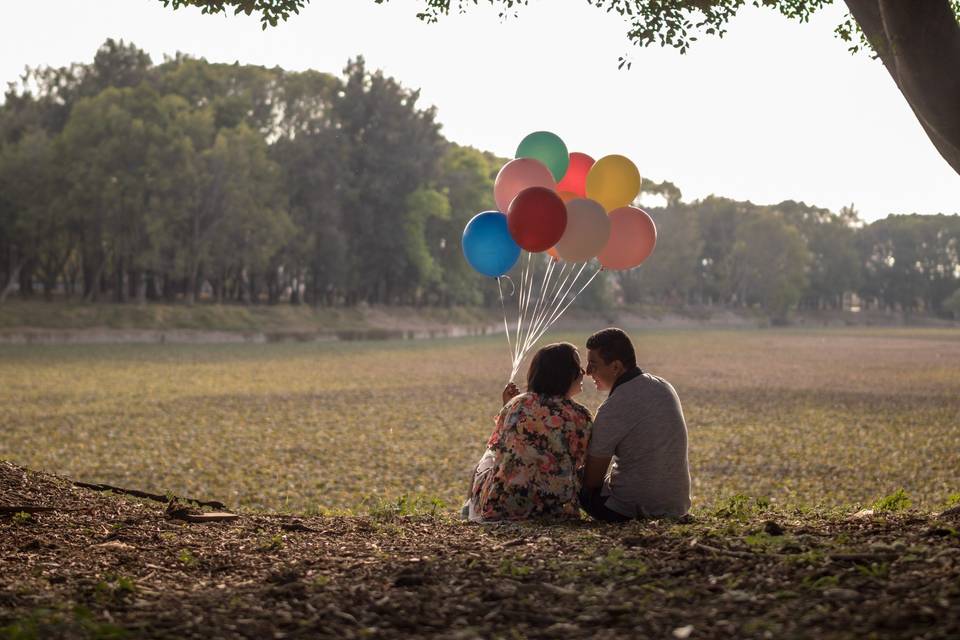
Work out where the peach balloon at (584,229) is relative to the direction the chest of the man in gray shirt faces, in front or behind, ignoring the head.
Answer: in front

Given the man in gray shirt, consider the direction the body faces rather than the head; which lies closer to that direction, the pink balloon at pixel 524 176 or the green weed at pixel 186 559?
the pink balloon

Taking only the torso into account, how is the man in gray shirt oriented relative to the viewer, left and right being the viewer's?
facing away from the viewer and to the left of the viewer

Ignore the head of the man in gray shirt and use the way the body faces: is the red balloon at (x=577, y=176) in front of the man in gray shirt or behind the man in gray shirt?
in front

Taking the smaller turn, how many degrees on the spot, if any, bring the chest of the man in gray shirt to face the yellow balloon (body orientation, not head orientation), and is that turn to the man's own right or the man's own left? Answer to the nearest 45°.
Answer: approximately 45° to the man's own right

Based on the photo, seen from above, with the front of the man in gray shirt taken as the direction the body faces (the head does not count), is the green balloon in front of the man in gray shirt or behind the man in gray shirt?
in front

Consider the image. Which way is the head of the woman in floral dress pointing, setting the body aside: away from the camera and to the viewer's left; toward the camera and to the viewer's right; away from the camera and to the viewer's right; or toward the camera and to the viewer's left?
away from the camera and to the viewer's right

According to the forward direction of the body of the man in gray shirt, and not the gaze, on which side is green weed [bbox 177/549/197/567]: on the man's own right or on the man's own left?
on the man's own left

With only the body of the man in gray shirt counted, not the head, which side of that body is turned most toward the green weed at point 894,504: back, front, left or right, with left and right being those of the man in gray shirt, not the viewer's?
right

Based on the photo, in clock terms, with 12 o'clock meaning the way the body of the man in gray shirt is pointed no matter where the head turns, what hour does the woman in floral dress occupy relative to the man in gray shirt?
The woman in floral dress is roughly at 10 o'clock from the man in gray shirt.
